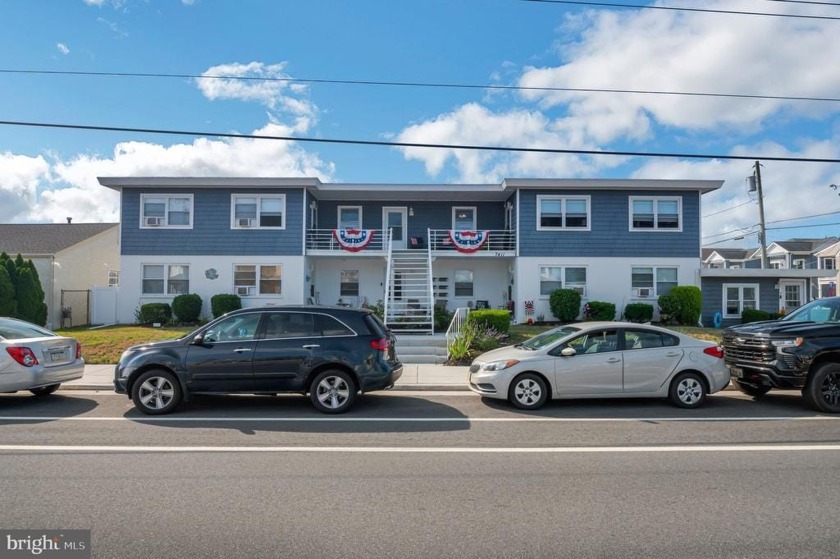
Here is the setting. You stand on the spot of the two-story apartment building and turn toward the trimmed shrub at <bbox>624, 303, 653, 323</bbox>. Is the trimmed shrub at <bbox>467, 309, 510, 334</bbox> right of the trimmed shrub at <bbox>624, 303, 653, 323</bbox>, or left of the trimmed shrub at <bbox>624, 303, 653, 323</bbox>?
right

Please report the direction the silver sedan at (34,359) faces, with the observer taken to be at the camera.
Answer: facing away from the viewer and to the left of the viewer

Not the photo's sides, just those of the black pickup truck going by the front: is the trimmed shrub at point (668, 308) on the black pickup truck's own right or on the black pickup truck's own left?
on the black pickup truck's own right

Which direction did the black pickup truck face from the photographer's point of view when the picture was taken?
facing the viewer and to the left of the viewer

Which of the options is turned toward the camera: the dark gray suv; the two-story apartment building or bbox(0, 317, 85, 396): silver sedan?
the two-story apartment building

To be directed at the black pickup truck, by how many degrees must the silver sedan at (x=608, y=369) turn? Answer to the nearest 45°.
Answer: approximately 180°

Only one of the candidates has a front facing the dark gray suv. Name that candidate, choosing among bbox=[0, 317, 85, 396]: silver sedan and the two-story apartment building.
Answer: the two-story apartment building

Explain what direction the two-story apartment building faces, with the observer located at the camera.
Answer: facing the viewer

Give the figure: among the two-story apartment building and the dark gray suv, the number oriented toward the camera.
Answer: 1

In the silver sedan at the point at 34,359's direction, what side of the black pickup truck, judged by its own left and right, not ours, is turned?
front

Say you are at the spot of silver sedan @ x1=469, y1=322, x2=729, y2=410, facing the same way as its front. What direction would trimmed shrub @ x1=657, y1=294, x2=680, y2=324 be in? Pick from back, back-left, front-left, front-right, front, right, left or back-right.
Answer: right

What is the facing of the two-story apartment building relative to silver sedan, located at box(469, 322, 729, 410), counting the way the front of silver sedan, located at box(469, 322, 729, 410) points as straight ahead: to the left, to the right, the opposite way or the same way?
to the left

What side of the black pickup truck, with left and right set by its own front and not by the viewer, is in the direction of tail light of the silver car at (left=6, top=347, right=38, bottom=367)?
front

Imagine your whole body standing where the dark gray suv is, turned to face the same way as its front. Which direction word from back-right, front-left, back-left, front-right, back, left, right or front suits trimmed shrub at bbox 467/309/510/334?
back-right

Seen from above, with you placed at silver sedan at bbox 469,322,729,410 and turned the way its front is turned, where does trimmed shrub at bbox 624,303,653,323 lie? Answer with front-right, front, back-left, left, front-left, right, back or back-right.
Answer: right

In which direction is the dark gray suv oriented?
to the viewer's left

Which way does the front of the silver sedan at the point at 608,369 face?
to the viewer's left
